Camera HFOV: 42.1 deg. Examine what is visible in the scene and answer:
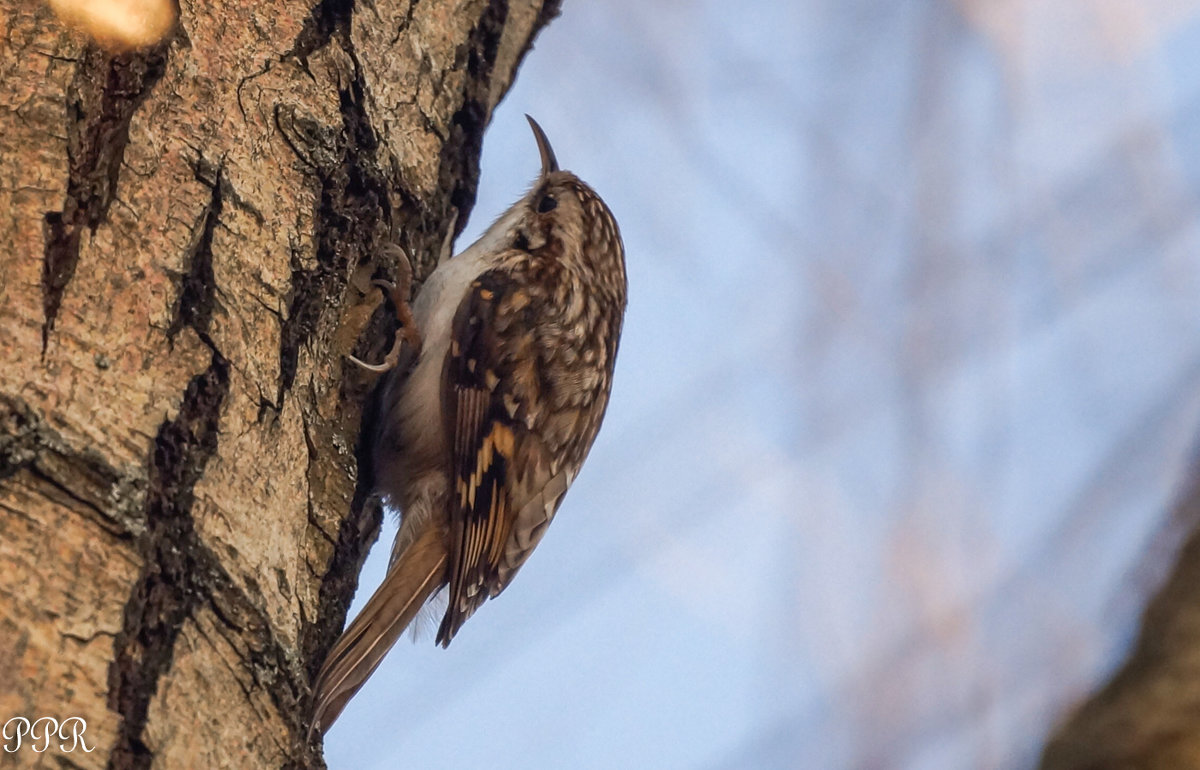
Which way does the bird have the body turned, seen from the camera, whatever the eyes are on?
to the viewer's left
